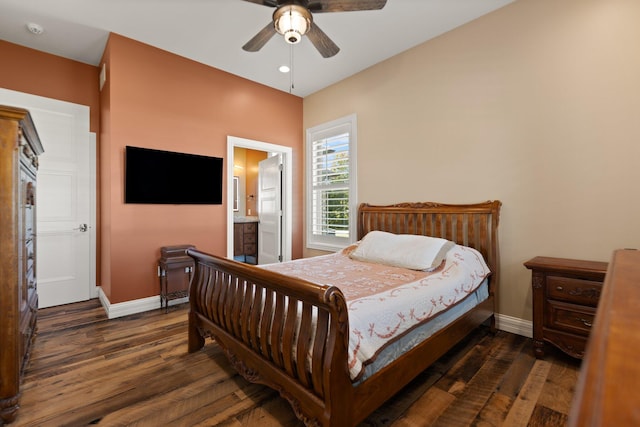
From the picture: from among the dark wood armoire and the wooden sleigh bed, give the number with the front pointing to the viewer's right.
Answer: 1

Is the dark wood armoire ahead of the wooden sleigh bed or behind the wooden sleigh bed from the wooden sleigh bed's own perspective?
ahead

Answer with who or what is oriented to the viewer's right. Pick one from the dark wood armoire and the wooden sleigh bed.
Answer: the dark wood armoire

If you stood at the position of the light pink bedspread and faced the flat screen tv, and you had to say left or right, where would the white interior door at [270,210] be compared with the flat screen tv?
right

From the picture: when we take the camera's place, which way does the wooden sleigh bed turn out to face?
facing the viewer and to the left of the viewer

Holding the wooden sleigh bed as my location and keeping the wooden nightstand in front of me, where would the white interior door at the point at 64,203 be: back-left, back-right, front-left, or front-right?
back-left

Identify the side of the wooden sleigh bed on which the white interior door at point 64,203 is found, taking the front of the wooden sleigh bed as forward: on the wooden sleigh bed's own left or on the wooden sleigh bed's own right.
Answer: on the wooden sleigh bed's own right

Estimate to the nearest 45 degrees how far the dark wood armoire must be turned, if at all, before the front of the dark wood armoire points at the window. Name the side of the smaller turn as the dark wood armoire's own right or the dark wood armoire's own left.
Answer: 0° — it already faces it

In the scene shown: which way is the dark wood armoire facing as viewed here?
to the viewer's right

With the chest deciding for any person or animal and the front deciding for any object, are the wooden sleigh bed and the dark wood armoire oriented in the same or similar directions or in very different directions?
very different directions

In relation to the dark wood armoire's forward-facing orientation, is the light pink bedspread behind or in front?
in front

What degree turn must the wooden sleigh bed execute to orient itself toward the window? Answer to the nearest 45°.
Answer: approximately 135° to its right
